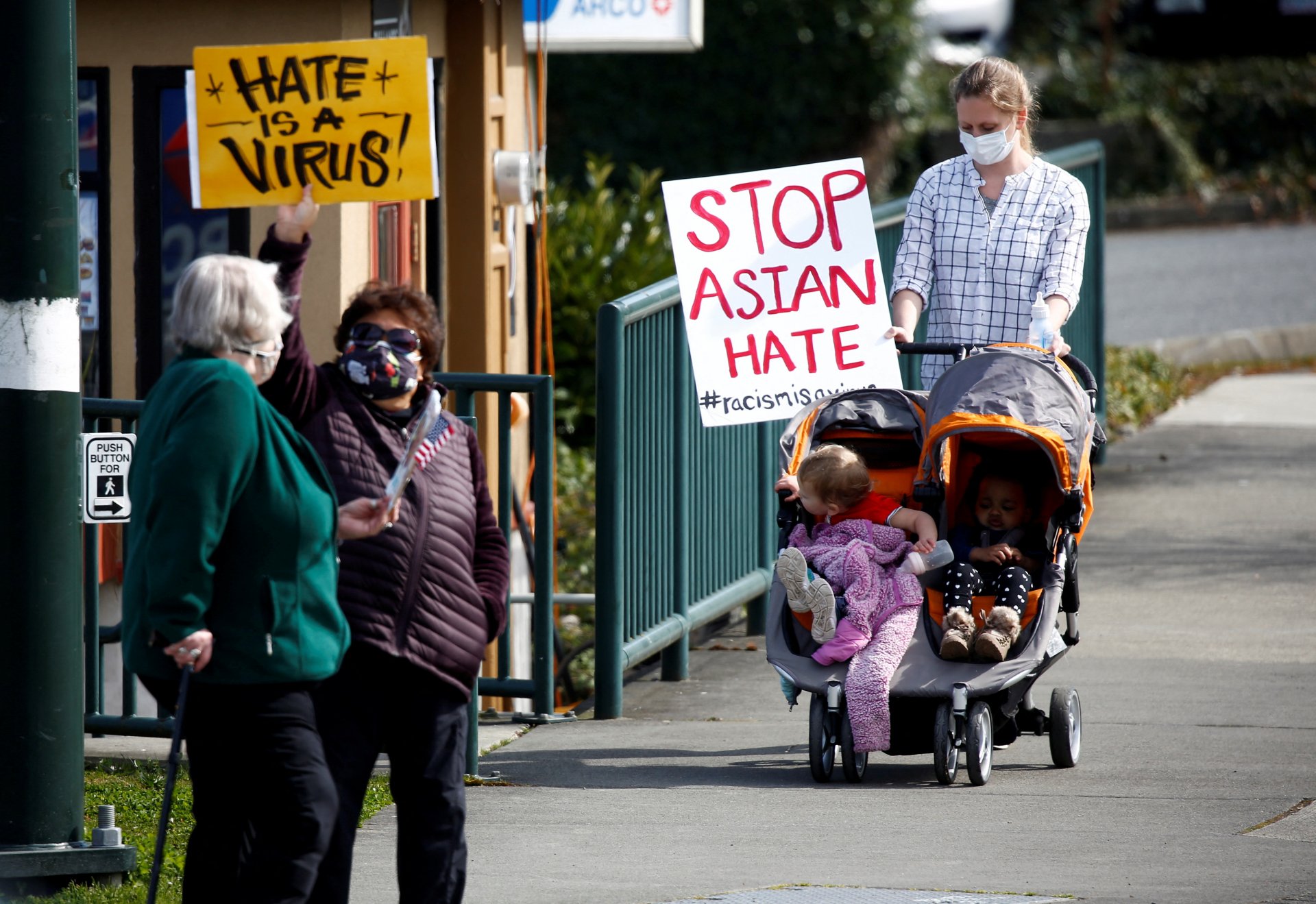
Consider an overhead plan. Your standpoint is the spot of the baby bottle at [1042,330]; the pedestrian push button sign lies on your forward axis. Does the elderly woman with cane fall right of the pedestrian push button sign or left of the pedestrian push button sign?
left

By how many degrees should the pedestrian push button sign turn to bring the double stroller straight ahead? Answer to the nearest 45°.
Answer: approximately 90° to its left

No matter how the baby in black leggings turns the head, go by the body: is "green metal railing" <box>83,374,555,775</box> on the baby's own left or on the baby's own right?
on the baby's own right

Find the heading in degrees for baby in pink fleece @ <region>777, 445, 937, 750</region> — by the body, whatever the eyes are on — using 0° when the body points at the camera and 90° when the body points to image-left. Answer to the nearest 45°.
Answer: approximately 45°

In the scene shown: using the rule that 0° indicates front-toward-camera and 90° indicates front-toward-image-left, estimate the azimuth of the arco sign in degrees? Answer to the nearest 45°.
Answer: approximately 0°

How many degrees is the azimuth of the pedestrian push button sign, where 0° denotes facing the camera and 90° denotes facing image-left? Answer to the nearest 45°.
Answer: approximately 0°

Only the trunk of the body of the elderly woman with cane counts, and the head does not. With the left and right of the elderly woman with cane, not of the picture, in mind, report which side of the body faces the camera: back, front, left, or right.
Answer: right
